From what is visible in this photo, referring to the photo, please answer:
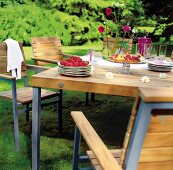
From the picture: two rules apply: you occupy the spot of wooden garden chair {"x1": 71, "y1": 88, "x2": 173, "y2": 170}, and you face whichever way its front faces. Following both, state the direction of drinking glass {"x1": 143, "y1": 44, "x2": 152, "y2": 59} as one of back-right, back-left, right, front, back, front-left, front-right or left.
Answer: front-right

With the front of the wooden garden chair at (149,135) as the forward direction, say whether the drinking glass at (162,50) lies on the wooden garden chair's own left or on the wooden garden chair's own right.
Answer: on the wooden garden chair's own right

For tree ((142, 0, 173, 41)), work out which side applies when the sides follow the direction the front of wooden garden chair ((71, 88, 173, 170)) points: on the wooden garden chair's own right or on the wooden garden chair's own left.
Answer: on the wooden garden chair's own right

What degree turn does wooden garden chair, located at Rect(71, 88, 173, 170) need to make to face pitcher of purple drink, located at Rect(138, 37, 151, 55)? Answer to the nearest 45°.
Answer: approximately 45° to its right

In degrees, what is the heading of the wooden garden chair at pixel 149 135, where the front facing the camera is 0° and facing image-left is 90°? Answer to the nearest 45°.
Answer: approximately 135°

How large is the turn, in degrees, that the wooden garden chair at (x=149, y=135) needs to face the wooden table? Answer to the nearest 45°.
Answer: approximately 45° to its right
